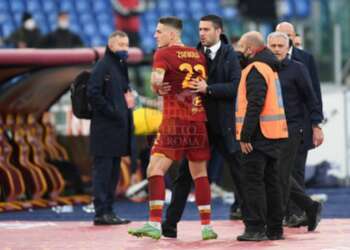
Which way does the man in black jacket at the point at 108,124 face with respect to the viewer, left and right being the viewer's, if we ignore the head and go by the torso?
facing to the right of the viewer

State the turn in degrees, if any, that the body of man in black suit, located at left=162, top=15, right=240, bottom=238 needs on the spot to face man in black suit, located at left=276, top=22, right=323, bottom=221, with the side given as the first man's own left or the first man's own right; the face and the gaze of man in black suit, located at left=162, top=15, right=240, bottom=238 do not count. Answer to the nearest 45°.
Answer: approximately 180°

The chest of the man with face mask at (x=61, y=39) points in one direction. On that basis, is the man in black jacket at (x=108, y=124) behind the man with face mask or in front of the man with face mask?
in front

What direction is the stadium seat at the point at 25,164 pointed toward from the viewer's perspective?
to the viewer's right

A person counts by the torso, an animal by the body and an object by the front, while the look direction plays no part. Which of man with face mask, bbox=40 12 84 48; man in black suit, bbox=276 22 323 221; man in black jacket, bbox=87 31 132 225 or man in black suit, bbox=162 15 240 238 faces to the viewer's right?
the man in black jacket

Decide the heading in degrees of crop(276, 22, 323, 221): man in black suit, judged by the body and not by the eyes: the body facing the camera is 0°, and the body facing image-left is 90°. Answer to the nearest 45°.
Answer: approximately 45°

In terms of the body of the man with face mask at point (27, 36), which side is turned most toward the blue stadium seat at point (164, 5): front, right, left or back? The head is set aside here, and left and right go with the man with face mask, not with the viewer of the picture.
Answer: left

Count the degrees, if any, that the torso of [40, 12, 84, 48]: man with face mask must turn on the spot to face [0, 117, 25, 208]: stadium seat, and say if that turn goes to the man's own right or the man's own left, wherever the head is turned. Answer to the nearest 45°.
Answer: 0° — they already face it

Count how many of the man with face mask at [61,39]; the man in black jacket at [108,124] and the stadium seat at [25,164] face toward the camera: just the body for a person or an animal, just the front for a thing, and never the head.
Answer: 1

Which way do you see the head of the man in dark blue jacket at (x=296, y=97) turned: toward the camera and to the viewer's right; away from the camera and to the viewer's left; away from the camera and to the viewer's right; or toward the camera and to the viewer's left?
toward the camera and to the viewer's left

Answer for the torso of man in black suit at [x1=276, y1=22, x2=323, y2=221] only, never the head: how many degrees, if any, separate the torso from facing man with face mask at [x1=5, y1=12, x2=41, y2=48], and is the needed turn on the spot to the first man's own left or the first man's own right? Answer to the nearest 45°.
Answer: approximately 90° to the first man's own right

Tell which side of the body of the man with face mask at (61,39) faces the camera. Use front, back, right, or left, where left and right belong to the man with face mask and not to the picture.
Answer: front

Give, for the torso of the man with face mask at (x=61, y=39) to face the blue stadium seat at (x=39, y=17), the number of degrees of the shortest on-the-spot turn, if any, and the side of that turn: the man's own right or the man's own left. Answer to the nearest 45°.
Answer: approximately 180°
